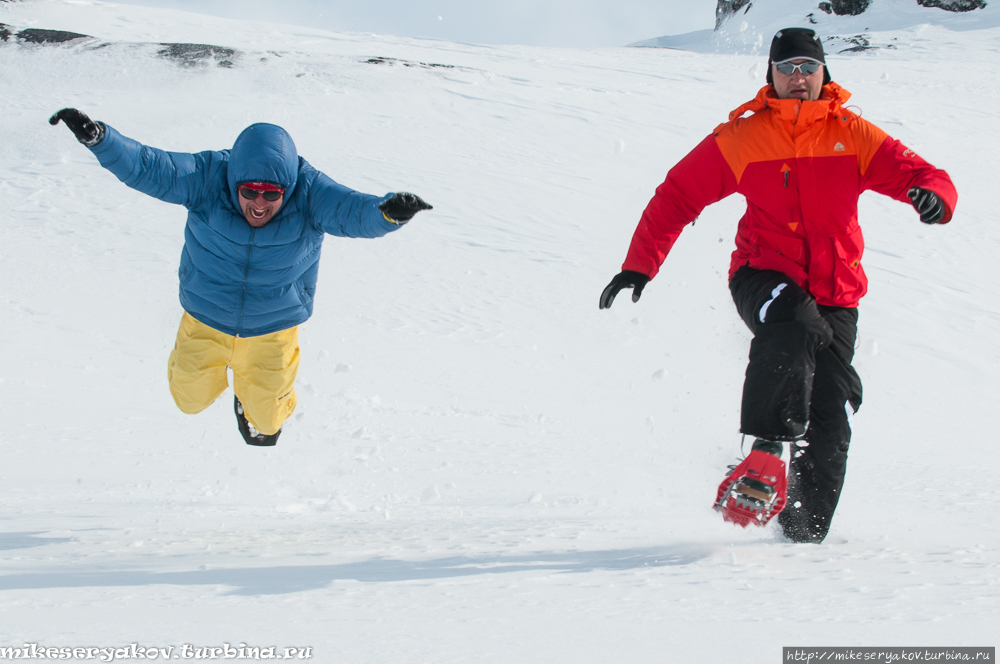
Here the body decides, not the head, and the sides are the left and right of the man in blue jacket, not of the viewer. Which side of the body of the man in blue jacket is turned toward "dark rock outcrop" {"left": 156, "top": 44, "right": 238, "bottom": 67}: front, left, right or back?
back

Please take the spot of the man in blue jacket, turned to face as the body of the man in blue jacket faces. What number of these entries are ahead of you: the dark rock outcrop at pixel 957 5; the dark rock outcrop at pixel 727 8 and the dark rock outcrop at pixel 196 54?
0

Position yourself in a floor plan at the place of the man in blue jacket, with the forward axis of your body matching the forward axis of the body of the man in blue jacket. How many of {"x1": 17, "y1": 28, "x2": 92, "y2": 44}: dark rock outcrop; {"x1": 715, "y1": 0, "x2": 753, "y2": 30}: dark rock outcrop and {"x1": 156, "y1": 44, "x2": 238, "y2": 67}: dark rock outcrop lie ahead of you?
0

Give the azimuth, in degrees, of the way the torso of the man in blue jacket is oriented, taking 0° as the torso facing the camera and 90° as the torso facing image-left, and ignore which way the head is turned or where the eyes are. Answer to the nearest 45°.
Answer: approximately 0°

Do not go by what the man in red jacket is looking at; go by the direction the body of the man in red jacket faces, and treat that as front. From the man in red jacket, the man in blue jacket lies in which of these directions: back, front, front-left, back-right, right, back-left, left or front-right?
right

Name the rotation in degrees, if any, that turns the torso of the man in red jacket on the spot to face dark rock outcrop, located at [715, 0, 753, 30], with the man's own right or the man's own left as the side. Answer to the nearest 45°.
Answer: approximately 180°

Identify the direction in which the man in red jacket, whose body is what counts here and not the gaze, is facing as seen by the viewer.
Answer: toward the camera

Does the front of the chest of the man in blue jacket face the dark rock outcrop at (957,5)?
no

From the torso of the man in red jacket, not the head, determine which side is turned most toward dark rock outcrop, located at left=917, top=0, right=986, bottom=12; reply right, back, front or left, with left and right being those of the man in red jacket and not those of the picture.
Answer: back

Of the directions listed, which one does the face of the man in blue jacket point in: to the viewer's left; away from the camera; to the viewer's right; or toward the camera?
toward the camera

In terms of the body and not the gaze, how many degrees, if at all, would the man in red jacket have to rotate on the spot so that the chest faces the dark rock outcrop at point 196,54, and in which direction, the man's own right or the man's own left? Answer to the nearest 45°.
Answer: approximately 135° to the man's own right

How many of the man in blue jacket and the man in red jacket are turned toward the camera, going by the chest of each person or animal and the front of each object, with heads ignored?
2

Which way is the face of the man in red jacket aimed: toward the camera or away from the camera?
toward the camera

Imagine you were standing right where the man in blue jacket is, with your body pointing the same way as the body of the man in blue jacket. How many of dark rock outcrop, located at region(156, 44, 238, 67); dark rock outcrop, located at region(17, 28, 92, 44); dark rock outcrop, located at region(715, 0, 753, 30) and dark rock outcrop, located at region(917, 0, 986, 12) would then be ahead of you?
0

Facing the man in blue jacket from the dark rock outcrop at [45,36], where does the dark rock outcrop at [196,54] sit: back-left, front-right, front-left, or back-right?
front-left
